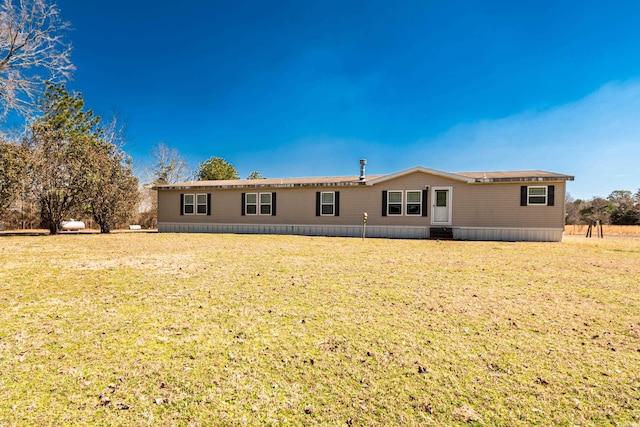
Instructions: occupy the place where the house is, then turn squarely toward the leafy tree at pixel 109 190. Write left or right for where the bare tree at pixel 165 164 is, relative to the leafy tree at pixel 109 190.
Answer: right

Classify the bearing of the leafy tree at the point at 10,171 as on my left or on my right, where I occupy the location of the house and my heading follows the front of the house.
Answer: on my right

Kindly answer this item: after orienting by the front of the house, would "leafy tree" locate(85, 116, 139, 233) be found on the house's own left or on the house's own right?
on the house's own right

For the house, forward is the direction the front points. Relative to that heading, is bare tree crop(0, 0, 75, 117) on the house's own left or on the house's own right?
on the house's own right

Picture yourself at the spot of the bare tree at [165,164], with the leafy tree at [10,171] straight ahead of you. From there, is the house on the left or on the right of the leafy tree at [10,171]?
left

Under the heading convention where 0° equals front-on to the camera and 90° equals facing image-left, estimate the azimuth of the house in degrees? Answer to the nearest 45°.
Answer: approximately 0°
